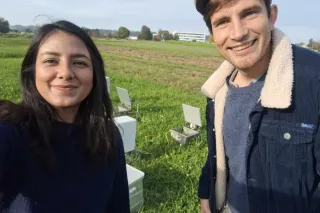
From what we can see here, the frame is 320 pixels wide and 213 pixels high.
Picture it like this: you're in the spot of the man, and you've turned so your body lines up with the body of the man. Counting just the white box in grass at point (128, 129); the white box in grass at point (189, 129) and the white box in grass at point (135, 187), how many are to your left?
0

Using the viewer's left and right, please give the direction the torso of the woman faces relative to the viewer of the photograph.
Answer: facing the viewer

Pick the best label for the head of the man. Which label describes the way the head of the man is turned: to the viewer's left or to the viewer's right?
to the viewer's left

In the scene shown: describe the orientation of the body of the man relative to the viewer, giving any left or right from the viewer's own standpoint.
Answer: facing the viewer and to the left of the viewer

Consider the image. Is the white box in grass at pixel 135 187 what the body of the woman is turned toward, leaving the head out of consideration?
no

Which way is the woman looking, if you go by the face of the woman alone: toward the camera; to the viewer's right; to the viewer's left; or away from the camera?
toward the camera

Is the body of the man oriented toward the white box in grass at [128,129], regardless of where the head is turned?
no

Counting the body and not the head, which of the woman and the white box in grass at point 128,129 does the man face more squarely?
the woman

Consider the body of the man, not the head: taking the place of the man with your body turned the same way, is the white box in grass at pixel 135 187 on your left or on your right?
on your right

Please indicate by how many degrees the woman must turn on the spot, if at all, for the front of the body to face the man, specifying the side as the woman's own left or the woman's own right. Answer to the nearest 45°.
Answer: approximately 90° to the woman's own left

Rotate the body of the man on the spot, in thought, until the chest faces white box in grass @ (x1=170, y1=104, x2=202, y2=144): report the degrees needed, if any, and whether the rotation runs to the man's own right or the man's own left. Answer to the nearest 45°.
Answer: approximately 135° to the man's own right

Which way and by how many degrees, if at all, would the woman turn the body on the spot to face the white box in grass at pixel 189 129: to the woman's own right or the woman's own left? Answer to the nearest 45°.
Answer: approximately 135° to the woman's own left

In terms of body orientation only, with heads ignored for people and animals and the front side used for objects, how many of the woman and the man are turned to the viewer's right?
0

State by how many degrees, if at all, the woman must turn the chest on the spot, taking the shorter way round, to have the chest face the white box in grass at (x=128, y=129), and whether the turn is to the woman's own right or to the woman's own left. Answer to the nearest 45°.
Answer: approximately 180°

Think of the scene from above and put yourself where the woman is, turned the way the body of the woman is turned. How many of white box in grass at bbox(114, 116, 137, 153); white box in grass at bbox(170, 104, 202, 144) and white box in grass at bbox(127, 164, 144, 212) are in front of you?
0
